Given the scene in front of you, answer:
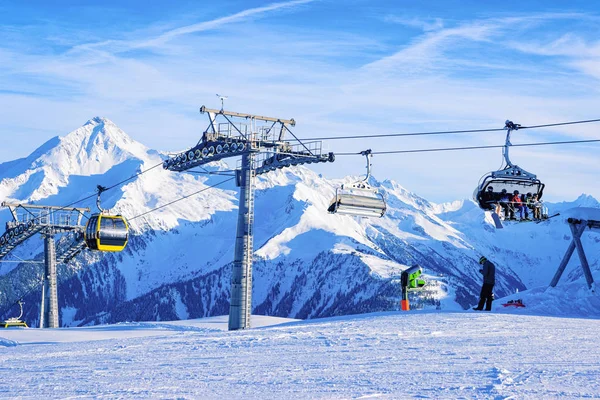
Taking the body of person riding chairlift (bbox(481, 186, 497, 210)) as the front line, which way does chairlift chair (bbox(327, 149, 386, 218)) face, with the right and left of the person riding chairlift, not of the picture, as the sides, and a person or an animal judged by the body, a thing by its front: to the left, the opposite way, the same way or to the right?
the opposite way

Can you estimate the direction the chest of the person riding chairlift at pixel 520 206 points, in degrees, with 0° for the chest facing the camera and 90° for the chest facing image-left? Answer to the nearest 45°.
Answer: approximately 315°

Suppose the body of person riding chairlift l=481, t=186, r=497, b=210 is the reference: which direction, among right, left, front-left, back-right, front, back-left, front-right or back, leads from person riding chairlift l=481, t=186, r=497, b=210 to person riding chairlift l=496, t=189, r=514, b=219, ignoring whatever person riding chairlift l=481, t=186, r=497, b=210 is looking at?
left

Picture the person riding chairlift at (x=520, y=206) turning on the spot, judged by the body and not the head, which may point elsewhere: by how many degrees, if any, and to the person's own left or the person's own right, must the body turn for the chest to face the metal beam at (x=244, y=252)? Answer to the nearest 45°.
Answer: approximately 135° to the person's own right

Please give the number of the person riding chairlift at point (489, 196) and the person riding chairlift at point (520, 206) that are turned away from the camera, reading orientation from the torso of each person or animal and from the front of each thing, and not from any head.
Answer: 0

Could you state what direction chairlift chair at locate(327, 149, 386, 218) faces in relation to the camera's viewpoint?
facing away from the viewer and to the left of the viewer
